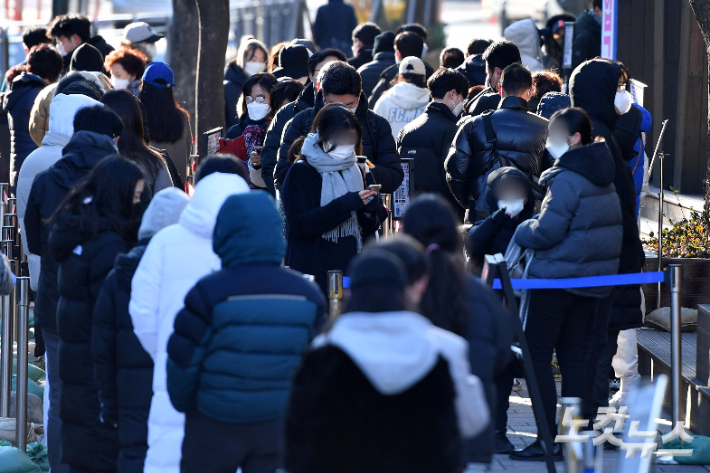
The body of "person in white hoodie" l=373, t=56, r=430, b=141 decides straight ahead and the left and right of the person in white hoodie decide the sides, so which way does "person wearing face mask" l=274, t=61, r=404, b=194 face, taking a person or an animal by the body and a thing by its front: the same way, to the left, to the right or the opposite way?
the opposite way

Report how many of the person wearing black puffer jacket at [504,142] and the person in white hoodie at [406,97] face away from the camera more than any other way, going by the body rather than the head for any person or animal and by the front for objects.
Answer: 2

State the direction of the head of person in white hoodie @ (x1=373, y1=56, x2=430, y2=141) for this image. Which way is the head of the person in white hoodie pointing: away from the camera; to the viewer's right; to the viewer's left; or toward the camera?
away from the camera

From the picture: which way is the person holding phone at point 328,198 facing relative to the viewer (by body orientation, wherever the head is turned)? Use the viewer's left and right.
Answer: facing the viewer and to the right of the viewer

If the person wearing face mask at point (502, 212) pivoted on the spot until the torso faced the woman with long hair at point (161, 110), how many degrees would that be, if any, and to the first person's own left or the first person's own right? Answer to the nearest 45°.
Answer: approximately 135° to the first person's own right

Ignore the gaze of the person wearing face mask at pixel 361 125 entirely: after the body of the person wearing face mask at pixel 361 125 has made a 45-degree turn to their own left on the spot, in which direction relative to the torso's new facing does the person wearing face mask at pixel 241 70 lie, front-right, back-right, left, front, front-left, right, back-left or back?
back-left

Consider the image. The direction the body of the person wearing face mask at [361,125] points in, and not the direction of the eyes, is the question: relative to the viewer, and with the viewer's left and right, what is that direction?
facing the viewer

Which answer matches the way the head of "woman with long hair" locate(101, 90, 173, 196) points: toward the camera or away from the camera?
away from the camera

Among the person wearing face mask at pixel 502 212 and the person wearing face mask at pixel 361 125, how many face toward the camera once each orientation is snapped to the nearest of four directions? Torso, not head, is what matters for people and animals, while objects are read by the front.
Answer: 2

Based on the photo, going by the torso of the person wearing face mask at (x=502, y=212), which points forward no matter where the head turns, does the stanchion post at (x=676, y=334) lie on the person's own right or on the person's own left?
on the person's own left

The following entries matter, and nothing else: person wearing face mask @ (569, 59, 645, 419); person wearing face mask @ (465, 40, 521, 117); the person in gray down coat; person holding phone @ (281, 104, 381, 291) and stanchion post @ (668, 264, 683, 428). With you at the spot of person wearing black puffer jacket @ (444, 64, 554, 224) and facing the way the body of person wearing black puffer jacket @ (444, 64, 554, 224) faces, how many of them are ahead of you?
1

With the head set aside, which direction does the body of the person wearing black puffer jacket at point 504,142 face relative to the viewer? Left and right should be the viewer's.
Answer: facing away from the viewer
